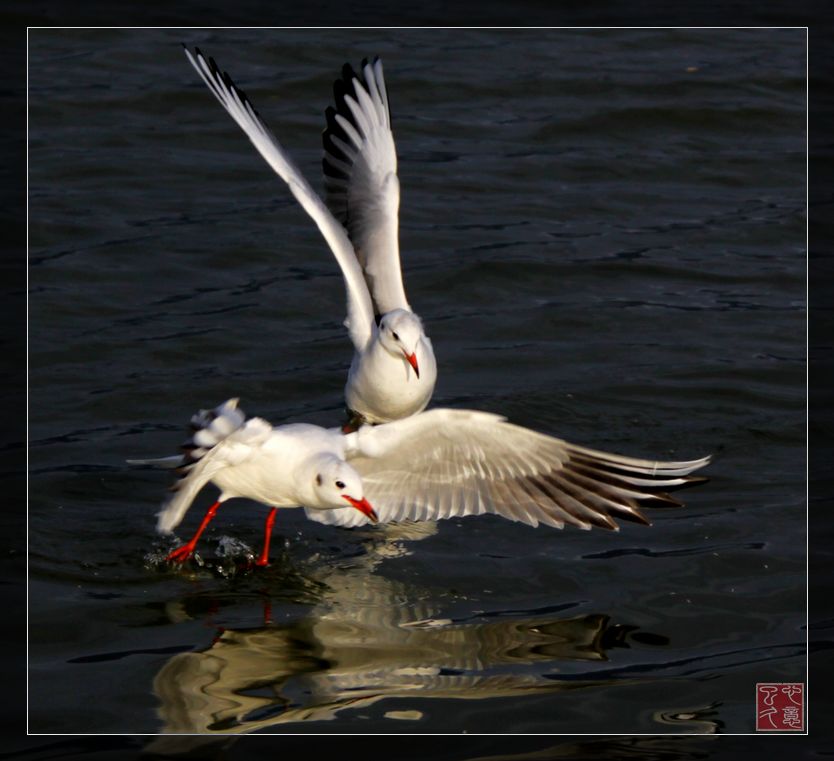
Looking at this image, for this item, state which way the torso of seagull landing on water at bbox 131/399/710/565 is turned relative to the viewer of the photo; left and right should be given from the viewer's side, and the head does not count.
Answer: facing the viewer and to the right of the viewer

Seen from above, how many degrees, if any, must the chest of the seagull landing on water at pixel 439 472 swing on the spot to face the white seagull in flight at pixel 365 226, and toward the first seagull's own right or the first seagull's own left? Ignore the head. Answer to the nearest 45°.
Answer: approximately 135° to the first seagull's own left

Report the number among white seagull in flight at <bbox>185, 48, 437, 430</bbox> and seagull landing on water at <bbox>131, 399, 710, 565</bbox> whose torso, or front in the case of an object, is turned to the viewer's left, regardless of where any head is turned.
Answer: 0

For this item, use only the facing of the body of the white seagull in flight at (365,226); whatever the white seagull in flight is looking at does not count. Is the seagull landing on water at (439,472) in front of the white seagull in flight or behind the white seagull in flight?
in front
